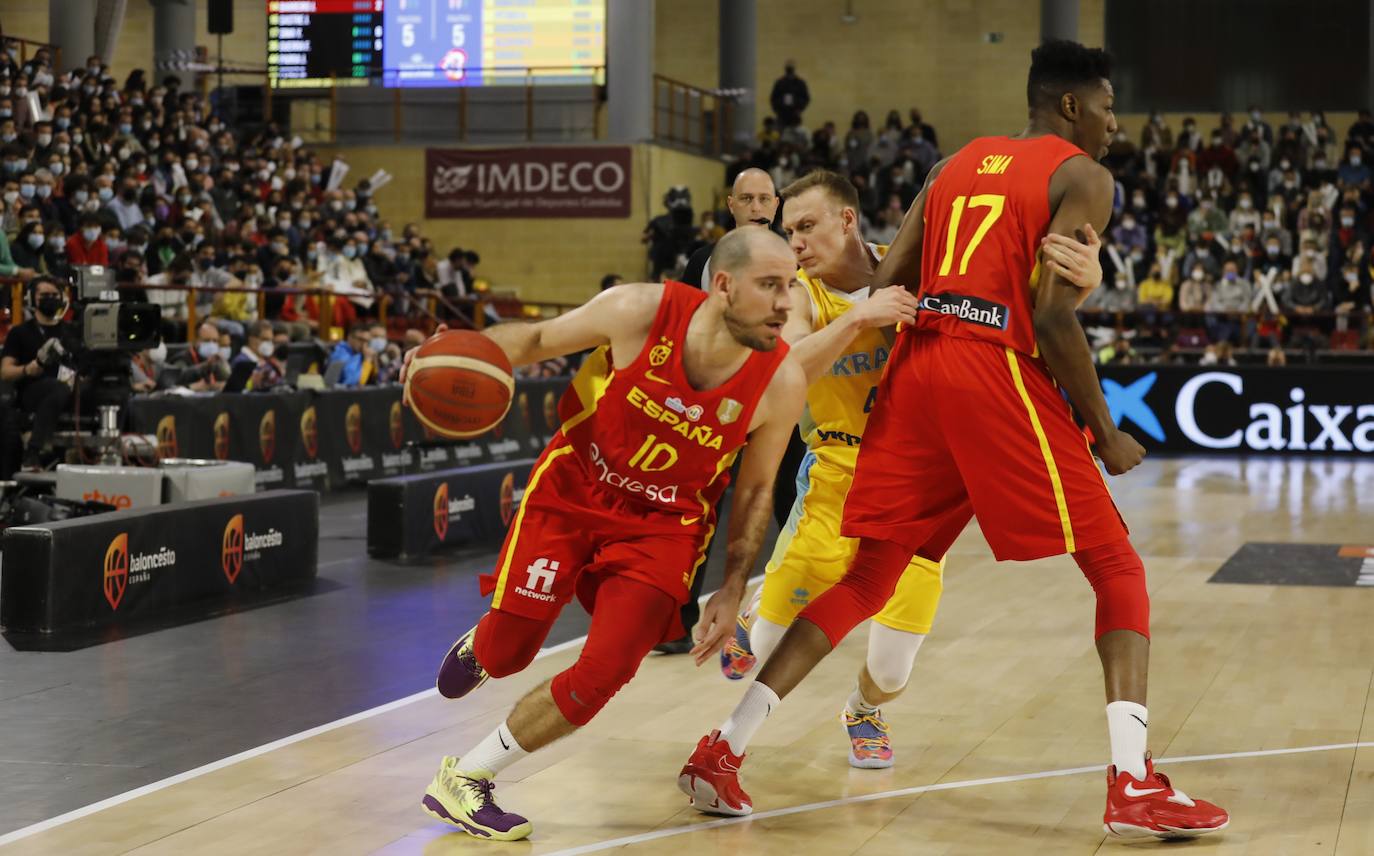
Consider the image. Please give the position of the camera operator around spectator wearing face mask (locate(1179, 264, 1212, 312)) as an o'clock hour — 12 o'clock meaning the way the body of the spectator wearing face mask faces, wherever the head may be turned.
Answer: The camera operator is roughly at 1 o'clock from the spectator wearing face mask.

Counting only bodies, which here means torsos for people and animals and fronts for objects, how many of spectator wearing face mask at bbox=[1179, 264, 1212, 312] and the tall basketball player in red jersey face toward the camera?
1

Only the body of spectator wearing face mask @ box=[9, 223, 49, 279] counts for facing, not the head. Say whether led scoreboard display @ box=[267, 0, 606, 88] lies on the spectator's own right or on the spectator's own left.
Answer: on the spectator's own left

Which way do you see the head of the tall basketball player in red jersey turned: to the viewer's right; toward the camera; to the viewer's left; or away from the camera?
to the viewer's right

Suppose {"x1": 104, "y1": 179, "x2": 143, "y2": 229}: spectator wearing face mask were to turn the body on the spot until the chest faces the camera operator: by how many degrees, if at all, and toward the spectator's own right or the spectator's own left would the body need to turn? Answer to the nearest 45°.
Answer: approximately 45° to the spectator's own right

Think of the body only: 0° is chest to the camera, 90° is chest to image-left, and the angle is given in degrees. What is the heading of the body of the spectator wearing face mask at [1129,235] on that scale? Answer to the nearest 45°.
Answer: approximately 0°

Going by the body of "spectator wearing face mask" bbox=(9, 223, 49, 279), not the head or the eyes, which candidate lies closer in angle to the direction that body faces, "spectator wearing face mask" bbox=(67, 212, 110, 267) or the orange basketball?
the orange basketball

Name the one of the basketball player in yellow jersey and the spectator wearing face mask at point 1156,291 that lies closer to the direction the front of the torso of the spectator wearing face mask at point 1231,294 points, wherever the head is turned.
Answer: the basketball player in yellow jersey

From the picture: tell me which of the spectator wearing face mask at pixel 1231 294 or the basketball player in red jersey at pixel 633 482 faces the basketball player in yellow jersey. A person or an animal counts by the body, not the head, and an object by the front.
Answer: the spectator wearing face mask

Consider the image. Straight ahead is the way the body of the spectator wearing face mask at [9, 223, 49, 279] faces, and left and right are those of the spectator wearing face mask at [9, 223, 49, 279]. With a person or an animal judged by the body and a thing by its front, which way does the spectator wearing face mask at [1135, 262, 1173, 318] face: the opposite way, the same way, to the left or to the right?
to the right

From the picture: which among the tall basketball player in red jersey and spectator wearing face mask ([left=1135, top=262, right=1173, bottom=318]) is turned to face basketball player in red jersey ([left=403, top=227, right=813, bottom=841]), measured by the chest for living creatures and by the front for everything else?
the spectator wearing face mask
